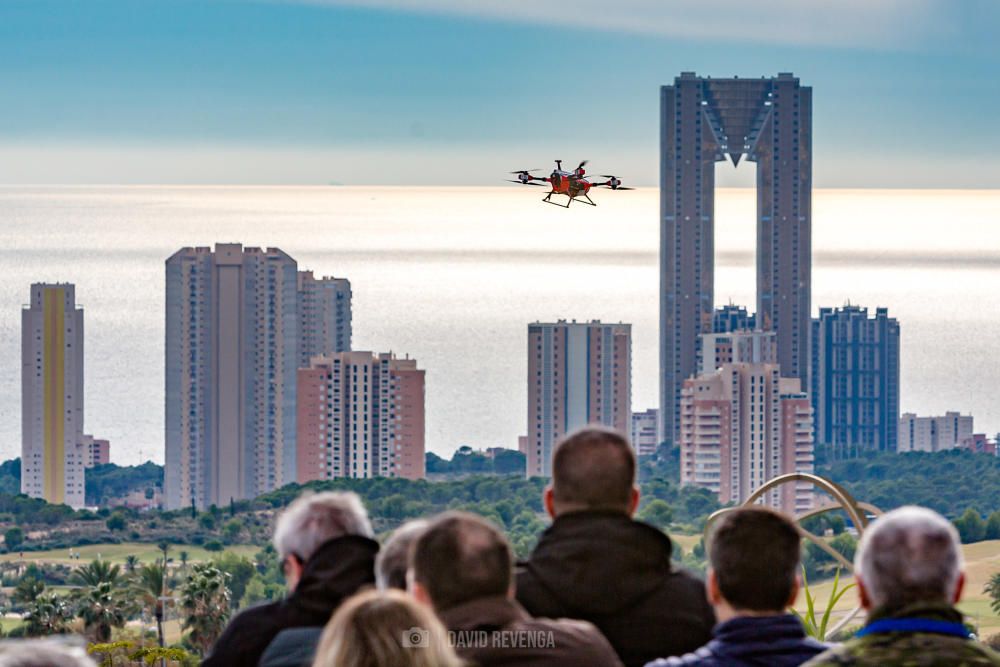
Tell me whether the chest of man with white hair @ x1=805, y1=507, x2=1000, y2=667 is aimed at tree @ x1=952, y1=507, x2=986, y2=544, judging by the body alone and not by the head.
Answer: yes

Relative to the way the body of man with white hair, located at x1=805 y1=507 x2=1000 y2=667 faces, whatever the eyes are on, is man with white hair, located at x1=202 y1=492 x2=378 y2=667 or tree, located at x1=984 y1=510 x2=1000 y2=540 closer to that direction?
the tree

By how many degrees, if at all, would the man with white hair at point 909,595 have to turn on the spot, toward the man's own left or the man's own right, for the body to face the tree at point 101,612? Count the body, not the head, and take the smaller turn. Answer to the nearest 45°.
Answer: approximately 45° to the man's own left

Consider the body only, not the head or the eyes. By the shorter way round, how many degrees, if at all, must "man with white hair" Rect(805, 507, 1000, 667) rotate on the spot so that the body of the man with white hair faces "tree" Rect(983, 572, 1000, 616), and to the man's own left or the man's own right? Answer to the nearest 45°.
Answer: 0° — they already face it

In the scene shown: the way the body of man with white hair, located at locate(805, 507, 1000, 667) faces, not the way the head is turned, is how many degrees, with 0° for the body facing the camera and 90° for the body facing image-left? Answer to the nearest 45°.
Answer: approximately 180°

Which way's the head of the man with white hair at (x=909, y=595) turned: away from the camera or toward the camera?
away from the camera

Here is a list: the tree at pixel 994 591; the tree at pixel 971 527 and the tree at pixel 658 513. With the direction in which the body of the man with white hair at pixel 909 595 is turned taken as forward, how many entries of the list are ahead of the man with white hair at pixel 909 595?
3

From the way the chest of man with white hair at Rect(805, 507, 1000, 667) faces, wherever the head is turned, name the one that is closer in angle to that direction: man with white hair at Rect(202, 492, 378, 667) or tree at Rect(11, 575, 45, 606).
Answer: the tree

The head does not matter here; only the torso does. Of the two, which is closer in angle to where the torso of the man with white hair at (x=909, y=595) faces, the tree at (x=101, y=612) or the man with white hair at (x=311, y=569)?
the tree

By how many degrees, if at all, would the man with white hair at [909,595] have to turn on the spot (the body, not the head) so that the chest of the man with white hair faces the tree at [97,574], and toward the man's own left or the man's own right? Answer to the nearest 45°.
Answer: approximately 45° to the man's own left

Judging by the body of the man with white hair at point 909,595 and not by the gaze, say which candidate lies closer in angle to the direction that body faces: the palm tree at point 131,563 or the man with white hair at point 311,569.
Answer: the palm tree

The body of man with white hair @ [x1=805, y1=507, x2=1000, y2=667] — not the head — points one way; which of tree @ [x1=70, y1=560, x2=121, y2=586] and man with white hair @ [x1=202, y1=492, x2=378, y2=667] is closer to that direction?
the tree

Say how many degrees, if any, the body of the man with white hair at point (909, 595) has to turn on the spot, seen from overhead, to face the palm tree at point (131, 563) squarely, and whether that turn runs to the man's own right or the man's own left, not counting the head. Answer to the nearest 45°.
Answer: approximately 45° to the man's own left

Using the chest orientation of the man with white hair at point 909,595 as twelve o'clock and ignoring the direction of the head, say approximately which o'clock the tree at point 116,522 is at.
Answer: The tree is roughly at 11 o'clock from the man with white hair.
